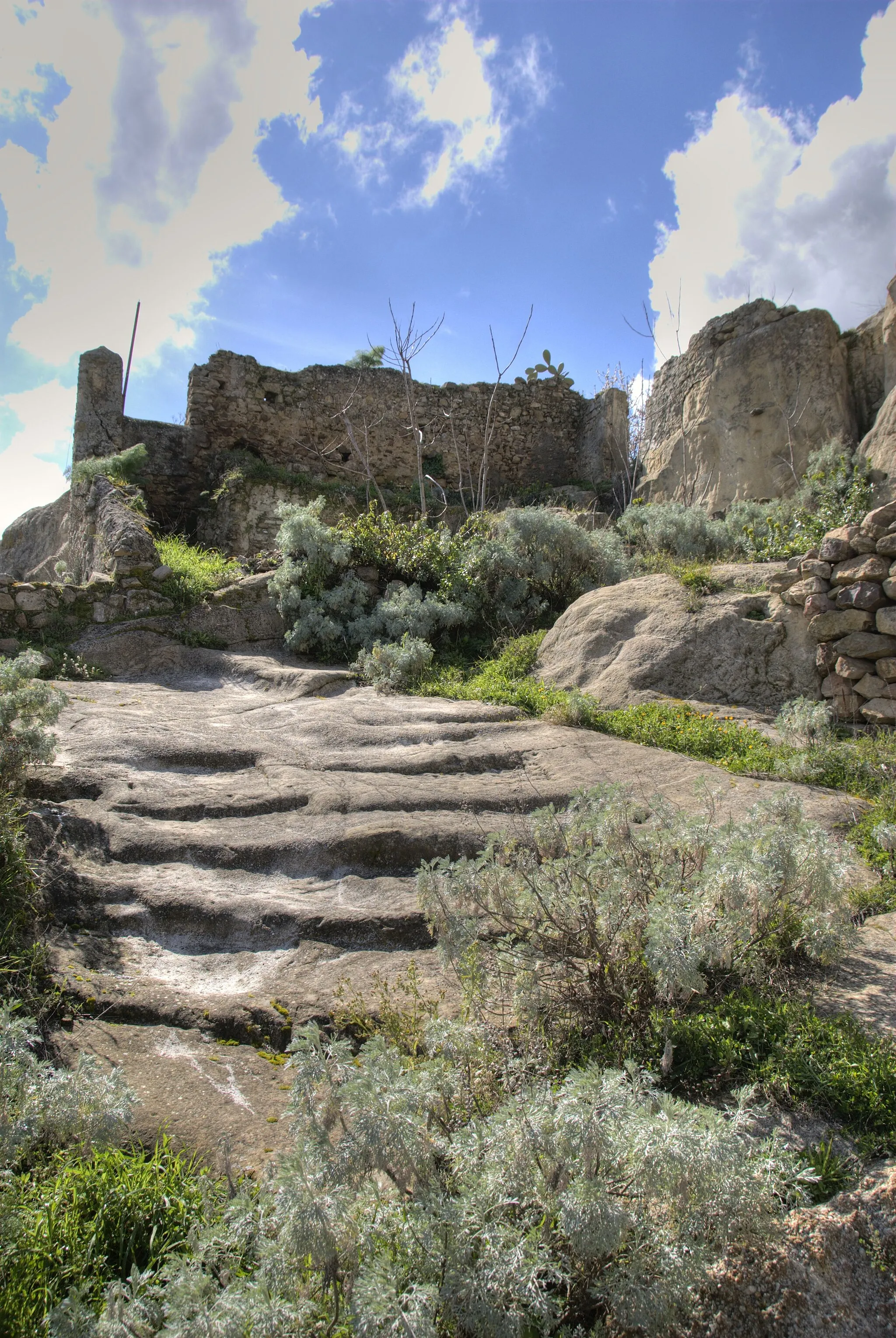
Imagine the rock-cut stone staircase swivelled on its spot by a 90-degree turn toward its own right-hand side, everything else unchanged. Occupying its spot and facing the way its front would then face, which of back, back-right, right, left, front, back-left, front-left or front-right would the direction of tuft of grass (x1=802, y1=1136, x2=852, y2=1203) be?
back-left

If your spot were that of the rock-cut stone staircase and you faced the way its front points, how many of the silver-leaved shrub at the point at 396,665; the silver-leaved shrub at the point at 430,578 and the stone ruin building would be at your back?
3

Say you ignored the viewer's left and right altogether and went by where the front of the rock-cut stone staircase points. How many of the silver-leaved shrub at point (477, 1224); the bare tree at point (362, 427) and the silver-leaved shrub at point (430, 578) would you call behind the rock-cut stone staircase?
2

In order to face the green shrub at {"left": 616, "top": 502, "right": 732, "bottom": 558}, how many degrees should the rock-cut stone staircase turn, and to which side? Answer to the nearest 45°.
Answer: approximately 135° to its left

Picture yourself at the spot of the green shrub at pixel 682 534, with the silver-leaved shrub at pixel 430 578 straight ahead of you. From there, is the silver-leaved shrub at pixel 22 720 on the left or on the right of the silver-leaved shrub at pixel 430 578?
left

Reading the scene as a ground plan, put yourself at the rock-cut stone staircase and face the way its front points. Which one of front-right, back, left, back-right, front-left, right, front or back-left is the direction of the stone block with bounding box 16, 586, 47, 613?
back-right

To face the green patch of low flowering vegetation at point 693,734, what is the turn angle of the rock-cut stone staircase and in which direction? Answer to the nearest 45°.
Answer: approximately 135° to its left

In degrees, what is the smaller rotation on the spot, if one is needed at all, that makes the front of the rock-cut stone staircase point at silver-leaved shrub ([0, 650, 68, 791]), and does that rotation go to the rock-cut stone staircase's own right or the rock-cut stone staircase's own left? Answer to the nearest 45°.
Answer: approximately 90° to the rock-cut stone staircase's own right

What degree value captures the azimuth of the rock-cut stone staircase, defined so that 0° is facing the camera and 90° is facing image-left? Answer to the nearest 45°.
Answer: approximately 0°

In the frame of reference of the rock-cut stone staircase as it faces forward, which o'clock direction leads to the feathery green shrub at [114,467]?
The feathery green shrub is roughly at 5 o'clock from the rock-cut stone staircase.

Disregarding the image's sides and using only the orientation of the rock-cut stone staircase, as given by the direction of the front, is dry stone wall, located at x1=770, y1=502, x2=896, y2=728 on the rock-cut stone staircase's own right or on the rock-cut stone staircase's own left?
on the rock-cut stone staircase's own left

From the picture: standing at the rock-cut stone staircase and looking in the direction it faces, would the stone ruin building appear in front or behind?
behind

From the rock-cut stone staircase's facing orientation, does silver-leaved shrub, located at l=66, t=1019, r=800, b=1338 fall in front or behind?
in front

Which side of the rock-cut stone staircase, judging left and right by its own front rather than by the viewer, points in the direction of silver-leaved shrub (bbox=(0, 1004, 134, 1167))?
front

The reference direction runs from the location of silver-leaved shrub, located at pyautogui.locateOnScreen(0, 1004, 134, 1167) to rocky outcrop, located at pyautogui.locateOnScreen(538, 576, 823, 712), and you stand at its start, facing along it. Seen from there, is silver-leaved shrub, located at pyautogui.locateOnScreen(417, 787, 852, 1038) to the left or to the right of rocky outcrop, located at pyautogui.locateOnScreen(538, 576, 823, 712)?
right

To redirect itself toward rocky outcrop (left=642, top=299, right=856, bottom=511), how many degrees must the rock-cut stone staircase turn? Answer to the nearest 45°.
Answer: approximately 135° to its left
